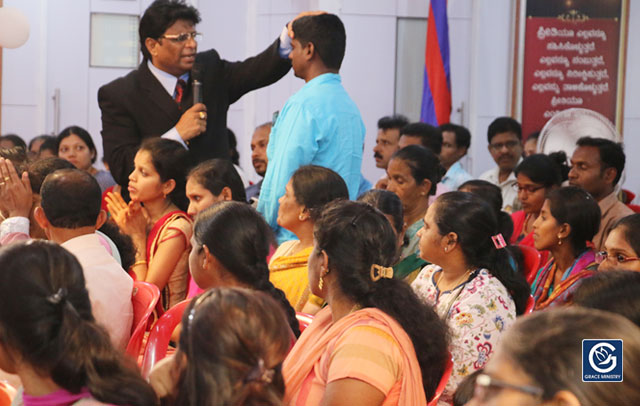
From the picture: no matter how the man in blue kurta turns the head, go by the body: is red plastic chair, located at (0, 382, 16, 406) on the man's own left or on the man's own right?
on the man's own left

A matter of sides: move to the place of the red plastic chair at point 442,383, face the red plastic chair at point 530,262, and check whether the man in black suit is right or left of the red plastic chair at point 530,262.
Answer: left

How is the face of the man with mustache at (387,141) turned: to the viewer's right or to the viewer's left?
to the viewer's left

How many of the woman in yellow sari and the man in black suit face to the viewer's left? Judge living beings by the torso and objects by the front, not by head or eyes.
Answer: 1

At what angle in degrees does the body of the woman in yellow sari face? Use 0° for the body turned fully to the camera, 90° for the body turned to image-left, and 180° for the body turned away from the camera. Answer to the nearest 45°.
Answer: approximately 90°

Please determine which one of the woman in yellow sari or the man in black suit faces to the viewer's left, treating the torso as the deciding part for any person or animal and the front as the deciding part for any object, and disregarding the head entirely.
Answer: the woman in yellow sari

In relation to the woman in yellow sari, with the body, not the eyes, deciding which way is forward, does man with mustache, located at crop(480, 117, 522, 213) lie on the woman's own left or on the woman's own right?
on the woman's own right

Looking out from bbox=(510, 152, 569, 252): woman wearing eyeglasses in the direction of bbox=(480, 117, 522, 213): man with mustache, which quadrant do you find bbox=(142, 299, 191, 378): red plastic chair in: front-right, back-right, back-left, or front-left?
back-left

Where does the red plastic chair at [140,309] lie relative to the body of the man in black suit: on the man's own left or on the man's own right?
on the man's own right
